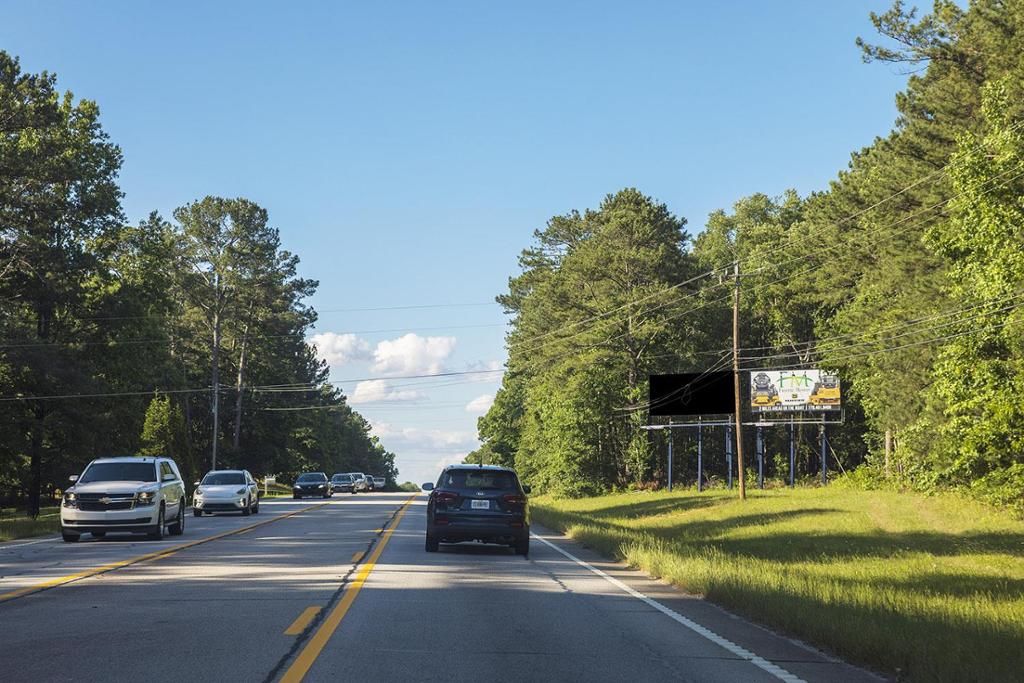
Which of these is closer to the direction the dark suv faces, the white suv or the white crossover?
the white crossover

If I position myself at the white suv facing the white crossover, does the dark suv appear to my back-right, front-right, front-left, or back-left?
back-right

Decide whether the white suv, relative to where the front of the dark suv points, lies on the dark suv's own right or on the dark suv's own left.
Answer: on the dark suv's own left

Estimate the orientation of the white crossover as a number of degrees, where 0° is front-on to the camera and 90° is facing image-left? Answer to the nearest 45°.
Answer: approximately 0°

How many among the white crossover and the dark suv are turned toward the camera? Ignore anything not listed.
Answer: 1

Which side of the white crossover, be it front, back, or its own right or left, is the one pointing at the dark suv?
front

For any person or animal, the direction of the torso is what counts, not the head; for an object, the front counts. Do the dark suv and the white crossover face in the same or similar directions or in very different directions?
very different directions

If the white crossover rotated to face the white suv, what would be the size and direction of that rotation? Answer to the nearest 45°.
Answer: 0° — it already faces it

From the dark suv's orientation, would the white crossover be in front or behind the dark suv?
in front

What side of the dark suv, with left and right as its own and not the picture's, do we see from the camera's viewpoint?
back
